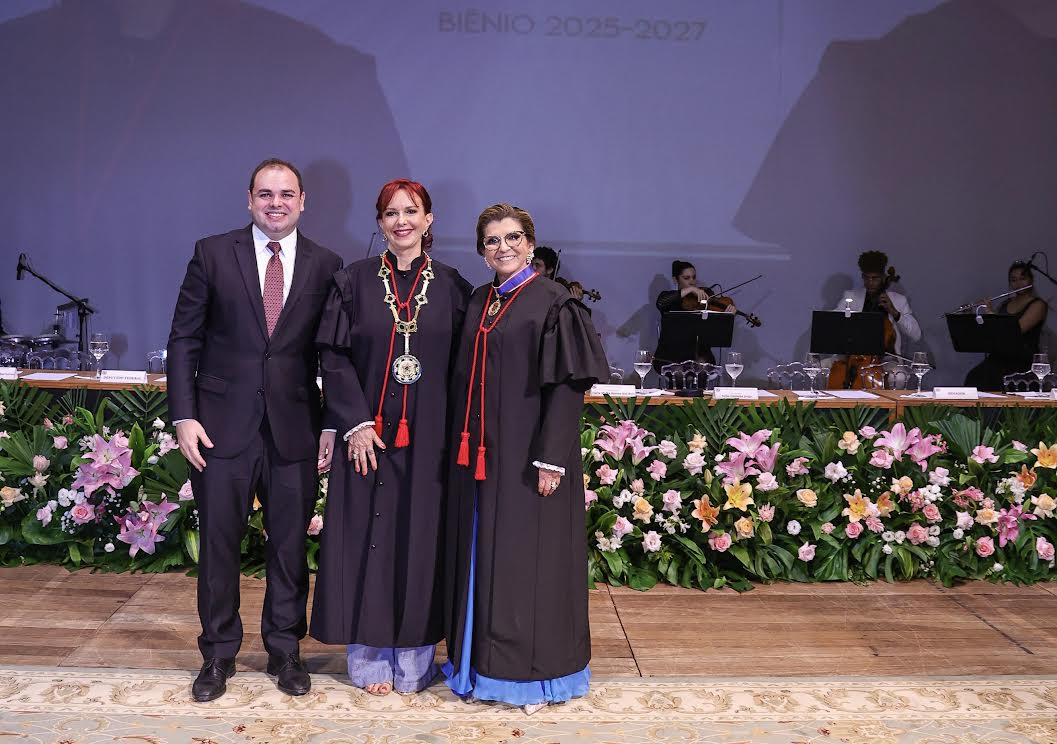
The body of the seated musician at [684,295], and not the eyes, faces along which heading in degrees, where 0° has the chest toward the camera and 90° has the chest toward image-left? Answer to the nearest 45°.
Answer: approximately 315°

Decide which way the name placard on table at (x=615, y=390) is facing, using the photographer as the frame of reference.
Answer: facing the viewer

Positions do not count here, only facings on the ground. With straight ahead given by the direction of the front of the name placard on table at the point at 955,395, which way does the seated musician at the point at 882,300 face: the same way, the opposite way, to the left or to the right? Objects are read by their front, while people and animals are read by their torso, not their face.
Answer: the same way

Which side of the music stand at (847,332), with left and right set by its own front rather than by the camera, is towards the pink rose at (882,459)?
back

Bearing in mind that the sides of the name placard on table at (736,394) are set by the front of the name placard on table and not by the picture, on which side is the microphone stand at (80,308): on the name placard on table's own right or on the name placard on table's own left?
on the name placard on table's own right

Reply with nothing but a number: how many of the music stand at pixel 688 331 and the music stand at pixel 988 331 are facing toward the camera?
0

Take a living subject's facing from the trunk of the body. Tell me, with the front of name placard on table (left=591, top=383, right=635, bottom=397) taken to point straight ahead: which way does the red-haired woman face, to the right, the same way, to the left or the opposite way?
the same way

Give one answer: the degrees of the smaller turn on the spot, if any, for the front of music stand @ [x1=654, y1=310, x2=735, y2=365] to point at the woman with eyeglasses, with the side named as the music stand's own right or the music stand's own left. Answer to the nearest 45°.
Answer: approximately 180°

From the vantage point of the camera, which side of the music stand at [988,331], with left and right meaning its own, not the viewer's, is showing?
back

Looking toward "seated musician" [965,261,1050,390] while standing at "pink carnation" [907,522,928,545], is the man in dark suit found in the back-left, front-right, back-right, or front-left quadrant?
back-left

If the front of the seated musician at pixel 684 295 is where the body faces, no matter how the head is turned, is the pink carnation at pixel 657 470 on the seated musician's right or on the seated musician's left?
on the seated musician's right

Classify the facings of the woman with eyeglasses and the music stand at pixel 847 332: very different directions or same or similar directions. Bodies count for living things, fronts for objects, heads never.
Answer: very different directions

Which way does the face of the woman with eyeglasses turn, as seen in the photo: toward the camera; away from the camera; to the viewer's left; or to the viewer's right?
toward the camera

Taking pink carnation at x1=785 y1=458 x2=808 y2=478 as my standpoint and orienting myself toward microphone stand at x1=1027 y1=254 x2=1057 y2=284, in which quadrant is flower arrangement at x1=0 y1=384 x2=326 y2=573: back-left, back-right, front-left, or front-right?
back-left

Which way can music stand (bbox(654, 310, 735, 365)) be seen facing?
away from the camera

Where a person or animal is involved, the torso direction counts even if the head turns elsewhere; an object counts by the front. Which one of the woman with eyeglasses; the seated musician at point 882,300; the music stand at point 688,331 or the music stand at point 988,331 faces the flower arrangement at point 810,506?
the seated musician

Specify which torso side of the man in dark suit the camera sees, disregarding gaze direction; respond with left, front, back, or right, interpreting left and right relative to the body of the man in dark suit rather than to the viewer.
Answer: front

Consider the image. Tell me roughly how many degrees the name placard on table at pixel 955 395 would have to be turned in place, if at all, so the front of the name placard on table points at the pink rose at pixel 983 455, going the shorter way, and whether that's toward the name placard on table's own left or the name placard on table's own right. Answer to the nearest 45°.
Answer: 0° — it already faces it

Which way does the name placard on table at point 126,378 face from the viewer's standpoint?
toward the camera

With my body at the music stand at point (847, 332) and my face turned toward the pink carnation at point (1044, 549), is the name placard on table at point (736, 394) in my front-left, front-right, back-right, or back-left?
front-right
